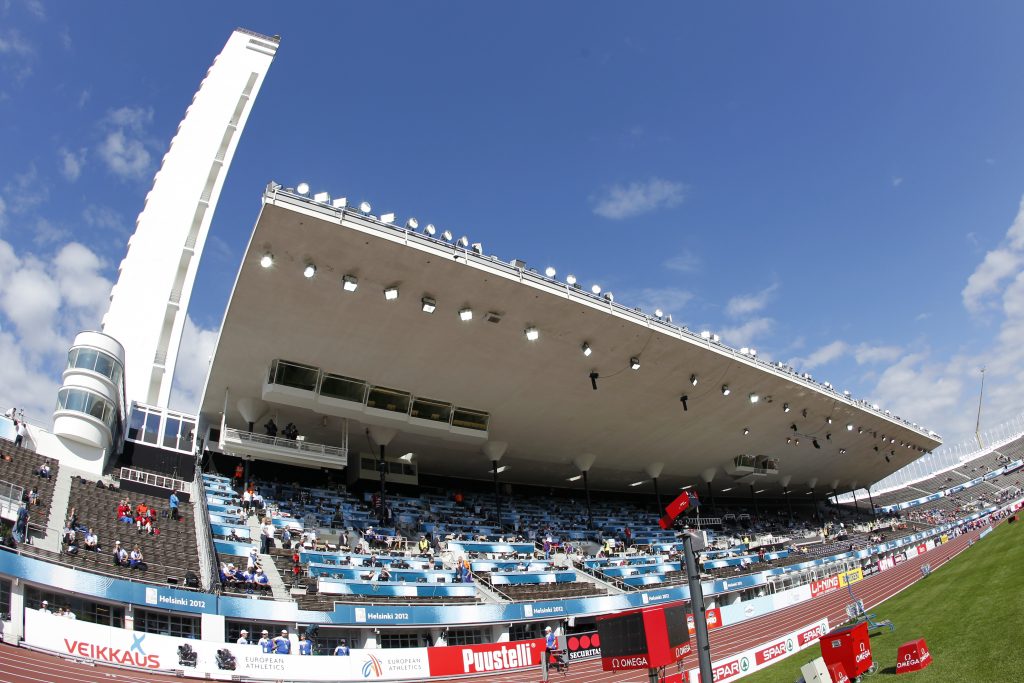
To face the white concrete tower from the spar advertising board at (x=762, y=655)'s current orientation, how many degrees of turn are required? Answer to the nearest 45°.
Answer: approximately 135° to its right

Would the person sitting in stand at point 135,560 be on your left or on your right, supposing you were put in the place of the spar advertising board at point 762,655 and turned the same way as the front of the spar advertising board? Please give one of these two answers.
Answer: on your right

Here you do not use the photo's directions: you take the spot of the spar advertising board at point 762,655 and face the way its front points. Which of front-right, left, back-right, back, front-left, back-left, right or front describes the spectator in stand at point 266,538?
back-right

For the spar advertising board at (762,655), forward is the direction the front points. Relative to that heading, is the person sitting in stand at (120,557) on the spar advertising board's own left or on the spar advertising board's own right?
on the spar advertising board's own right

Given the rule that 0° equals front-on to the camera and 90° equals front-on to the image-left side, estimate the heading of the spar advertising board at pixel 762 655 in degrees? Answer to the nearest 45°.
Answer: approximately 315°

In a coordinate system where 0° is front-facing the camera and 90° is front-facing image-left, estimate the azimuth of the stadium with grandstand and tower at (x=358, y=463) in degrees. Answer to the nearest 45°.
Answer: approximately 315°
